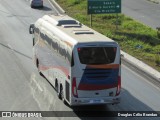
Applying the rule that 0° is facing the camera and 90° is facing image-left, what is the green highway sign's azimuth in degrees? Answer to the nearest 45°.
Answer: approximately 0°

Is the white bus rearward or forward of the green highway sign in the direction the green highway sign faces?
forward
